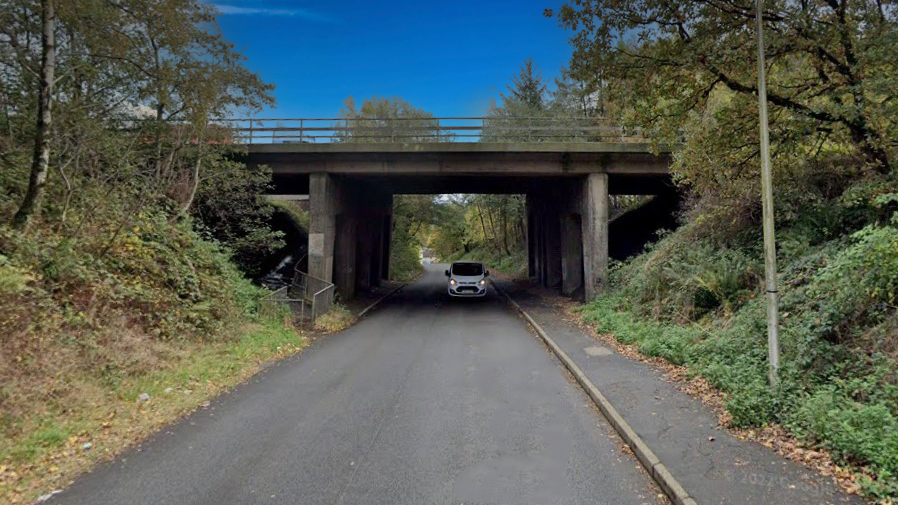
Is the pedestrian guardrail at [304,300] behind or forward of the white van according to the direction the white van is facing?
forward

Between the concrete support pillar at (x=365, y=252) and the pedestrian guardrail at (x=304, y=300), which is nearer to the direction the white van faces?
the pedestrian guardrail

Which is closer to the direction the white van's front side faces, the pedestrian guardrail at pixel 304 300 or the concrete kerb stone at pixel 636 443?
the concrete kerb stone

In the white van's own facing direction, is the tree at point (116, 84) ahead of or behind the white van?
ahead

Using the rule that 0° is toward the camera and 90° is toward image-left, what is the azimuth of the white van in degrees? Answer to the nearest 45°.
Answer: approximately 0°

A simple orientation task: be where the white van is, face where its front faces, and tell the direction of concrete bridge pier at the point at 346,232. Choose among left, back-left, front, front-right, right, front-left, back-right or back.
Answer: right

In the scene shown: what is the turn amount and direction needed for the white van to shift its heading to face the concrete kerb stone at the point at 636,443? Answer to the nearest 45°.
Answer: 0° — it already faces it

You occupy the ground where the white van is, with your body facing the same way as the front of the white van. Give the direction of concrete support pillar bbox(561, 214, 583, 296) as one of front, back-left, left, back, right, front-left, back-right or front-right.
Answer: left

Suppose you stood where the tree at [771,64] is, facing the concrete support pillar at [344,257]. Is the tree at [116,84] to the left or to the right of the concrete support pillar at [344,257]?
left

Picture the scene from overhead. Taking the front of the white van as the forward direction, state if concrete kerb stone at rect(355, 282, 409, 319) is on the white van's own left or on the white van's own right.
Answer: on the white van's own right
